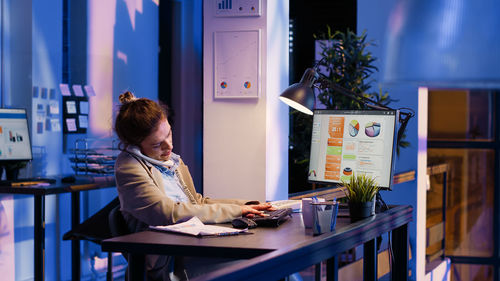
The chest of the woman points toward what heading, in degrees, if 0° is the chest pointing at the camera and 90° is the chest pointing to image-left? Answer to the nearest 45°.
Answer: approximately 315°

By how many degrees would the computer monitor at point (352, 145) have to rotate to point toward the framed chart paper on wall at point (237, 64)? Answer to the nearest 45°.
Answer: approximately 90° to its right

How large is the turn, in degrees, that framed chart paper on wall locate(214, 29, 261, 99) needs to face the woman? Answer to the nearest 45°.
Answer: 0° — it already faces them

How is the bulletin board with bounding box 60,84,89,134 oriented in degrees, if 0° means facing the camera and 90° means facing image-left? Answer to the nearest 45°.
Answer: approximately 0°

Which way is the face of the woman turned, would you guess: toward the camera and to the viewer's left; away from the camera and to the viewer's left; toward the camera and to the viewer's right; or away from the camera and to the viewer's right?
toward the camera and to the viewer's right

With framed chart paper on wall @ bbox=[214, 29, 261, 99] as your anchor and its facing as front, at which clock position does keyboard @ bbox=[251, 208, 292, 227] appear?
The keyboard is roughly at 12 o'clock from the framed chart paper on wall.
